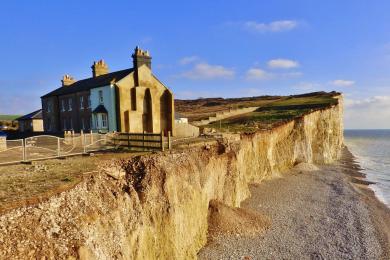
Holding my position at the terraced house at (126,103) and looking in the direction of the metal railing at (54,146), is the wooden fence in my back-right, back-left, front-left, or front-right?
front-left

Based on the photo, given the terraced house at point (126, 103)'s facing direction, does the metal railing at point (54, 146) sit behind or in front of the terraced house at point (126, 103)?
in front

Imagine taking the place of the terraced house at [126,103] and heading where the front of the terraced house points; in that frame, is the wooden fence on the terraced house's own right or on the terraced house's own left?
on the terraced house's own left

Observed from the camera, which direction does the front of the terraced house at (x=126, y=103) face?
facing the viewer and to the left of the viewer
